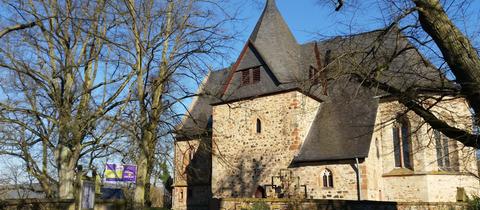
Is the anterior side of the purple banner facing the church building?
no

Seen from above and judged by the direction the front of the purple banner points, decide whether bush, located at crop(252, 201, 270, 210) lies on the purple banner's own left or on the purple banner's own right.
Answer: on the purple banner's own left

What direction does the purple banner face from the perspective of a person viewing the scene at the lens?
facing the viewer
